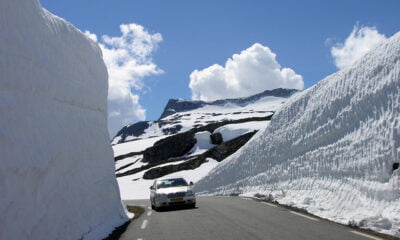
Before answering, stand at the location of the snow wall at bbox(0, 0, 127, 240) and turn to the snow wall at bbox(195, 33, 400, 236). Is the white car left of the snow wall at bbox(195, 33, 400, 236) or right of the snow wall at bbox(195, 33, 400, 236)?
left

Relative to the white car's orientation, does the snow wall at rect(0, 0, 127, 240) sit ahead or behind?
ahead

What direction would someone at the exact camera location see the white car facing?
facing the viewer
